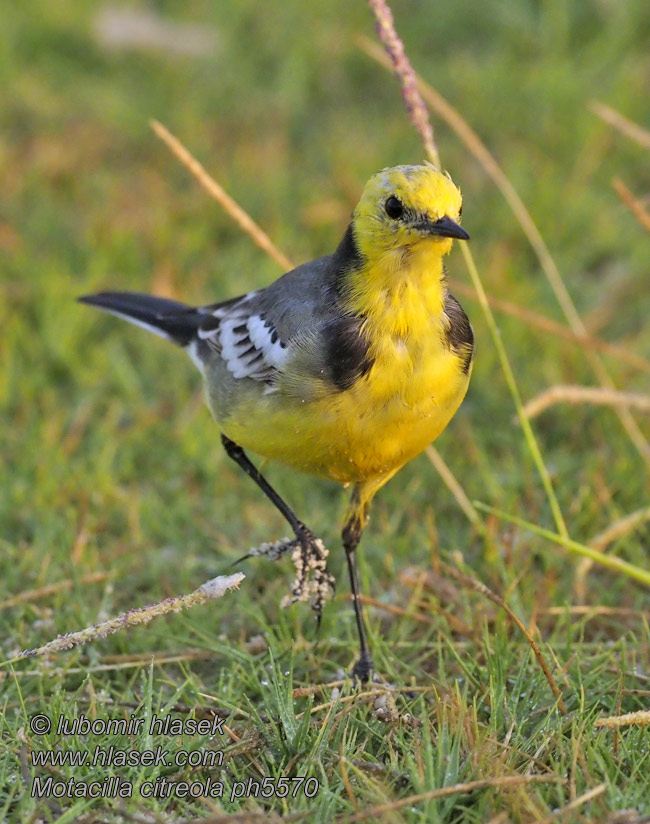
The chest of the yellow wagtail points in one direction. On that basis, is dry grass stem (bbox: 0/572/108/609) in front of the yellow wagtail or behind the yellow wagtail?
behind

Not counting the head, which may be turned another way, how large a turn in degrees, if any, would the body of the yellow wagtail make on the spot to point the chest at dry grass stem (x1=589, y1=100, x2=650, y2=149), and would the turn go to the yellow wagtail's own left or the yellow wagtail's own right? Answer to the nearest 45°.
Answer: approximately 90° to the yellow wagtail's own left

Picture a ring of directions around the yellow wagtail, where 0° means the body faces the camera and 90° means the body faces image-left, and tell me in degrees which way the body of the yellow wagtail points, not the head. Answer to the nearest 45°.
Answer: approximately 315°

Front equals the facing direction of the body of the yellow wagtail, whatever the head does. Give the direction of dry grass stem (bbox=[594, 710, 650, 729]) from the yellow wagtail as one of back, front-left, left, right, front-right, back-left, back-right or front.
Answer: front

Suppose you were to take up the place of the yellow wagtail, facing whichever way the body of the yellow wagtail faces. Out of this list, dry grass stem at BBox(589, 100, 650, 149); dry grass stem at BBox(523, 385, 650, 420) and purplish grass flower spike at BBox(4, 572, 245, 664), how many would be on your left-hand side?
2

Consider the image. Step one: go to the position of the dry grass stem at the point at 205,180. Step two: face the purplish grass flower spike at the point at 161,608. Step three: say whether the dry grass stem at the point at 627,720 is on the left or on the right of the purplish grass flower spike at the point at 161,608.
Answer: left

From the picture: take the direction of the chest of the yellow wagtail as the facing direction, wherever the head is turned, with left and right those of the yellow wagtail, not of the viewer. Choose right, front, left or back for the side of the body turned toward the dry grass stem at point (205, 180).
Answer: back

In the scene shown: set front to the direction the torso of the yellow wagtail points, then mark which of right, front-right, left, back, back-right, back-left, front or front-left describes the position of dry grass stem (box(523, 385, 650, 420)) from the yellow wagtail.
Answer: left

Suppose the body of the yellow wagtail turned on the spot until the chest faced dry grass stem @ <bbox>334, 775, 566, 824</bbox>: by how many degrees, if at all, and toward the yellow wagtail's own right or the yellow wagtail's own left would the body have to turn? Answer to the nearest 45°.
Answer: approximately 45° to the yellow wagtail's own right

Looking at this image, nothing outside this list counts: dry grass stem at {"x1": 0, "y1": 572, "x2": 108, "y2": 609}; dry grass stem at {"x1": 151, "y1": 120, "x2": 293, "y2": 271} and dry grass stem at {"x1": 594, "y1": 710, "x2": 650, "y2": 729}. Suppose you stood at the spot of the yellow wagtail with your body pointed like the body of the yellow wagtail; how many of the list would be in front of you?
1
